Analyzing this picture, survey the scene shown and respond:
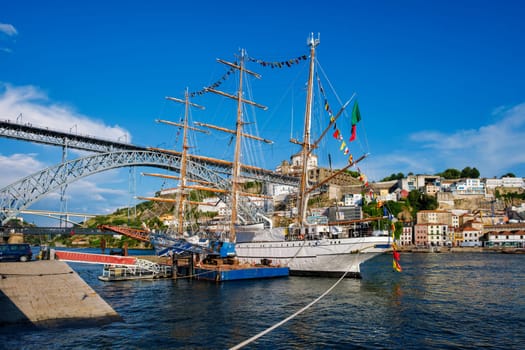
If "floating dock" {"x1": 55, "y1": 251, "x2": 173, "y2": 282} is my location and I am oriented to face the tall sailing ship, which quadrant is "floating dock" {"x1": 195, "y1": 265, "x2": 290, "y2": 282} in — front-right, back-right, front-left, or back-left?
front-right

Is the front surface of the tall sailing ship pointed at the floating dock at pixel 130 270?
no
